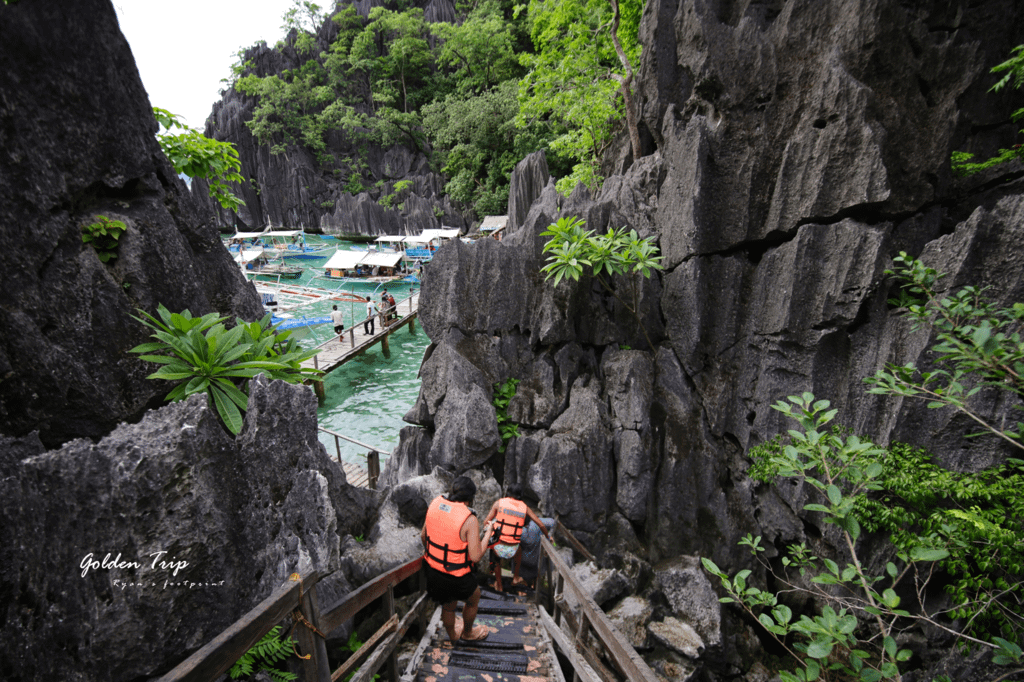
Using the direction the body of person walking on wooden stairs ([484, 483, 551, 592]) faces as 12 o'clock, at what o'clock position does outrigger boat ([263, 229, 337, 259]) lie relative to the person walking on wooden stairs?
The outrigger boat is roughly at 11 o'clock from the person walking on wooden stairs.

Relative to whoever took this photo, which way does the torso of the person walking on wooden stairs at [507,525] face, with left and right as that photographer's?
facing away from the viewer

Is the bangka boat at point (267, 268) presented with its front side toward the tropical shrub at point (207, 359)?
no

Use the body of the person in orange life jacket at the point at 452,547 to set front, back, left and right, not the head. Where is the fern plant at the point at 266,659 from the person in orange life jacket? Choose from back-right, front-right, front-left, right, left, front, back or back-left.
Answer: back

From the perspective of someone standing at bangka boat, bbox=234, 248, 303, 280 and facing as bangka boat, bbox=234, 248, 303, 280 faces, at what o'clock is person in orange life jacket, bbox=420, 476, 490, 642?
The person in orange life jacket is roughly at 3 o'clock from the bangka boat.

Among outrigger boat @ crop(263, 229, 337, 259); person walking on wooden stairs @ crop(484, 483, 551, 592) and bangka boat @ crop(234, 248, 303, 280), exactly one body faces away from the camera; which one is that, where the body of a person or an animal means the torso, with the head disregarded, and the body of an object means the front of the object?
the person walking on wooden stairs

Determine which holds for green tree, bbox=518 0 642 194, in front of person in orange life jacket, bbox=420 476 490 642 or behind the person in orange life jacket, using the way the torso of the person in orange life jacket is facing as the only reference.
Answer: in front

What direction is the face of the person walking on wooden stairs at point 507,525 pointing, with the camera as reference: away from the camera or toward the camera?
away from the camera

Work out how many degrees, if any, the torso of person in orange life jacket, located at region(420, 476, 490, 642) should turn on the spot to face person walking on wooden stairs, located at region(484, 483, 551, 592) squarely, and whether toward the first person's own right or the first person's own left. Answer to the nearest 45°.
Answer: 0° — they already face them
